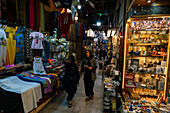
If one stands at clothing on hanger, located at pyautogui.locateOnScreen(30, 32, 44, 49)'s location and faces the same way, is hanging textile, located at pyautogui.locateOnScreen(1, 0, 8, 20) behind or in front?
in front

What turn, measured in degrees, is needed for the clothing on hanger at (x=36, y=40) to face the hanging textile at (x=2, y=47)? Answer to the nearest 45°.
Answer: approximately 45° to its right

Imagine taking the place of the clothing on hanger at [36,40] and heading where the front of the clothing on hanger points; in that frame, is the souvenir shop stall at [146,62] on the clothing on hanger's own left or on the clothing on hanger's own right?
on the clothing on hanger's own left

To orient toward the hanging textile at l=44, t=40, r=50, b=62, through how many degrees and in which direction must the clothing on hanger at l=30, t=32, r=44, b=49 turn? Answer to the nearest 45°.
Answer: approximately 135° to its left

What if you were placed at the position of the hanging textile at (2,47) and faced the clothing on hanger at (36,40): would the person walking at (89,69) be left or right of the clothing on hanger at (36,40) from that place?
right

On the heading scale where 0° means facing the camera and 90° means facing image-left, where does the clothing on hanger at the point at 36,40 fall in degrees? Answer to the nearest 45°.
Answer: approximately 0°

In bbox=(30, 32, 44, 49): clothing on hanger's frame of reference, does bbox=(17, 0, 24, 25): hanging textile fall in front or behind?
in front

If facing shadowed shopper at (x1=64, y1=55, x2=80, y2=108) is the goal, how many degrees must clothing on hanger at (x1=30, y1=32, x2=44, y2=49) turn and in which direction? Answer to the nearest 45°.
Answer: approximately 45° to its left

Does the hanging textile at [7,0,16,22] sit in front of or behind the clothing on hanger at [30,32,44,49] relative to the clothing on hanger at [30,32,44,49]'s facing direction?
in front
